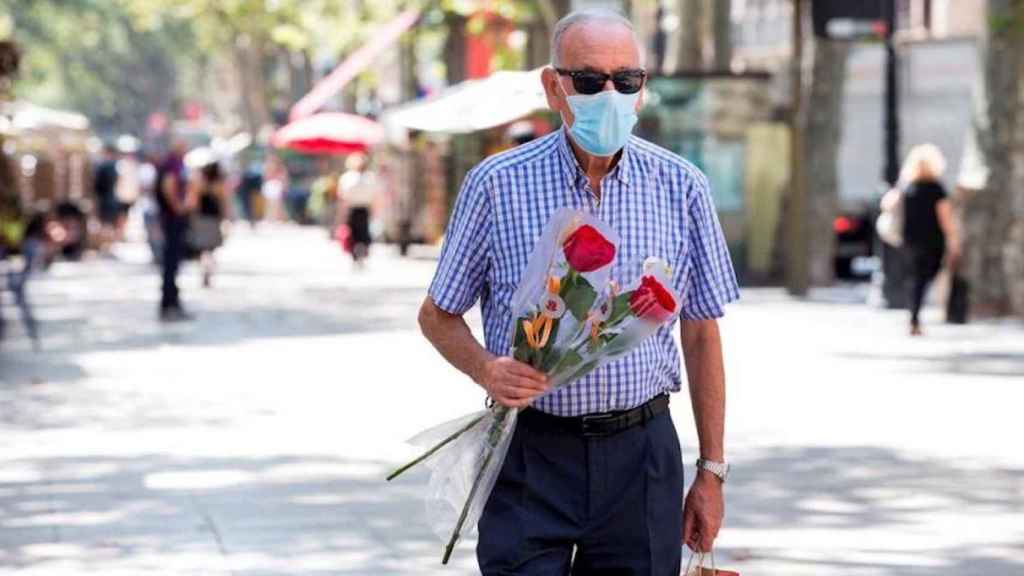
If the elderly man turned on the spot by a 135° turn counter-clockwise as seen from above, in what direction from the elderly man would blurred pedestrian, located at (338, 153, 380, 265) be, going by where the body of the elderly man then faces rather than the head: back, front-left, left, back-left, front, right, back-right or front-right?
front-left

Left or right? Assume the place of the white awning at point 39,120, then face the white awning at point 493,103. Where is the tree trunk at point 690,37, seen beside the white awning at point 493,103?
left

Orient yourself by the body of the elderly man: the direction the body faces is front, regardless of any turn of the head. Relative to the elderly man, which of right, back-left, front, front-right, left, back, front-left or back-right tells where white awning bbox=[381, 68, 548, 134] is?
back

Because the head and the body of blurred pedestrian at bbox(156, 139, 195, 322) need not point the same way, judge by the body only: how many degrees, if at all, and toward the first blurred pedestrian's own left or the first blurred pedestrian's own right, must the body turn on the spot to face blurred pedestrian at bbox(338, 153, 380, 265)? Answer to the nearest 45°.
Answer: approximately 90° to the first blurred pedestrian's own left

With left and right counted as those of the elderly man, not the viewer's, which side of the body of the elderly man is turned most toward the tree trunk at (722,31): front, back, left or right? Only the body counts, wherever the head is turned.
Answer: back

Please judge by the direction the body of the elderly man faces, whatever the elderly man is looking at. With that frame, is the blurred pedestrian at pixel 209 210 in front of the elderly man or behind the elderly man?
behind
